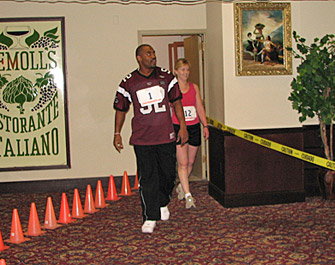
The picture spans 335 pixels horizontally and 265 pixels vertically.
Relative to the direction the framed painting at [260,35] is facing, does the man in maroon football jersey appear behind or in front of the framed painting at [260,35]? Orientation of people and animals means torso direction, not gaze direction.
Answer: in front

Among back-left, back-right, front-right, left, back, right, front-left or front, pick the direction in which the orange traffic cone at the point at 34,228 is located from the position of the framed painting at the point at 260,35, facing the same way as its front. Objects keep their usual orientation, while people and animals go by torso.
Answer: front-right

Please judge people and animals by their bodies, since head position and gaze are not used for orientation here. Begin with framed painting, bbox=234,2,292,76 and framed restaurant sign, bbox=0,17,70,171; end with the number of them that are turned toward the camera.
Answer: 2

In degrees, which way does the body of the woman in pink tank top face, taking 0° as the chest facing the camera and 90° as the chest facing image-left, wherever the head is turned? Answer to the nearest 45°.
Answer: approximately 0°

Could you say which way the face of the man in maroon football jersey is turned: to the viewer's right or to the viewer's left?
to the viewer's right

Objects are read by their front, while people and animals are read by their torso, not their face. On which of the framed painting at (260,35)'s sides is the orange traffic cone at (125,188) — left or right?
on its right

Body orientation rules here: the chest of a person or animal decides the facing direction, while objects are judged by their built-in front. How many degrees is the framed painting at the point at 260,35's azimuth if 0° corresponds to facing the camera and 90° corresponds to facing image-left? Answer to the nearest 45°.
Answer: approximately 0°

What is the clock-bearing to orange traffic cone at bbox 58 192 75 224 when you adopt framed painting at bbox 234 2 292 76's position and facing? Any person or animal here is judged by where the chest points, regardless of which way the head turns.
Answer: The orange traffic cone is roughly at 2 o'clock from the framed painting.

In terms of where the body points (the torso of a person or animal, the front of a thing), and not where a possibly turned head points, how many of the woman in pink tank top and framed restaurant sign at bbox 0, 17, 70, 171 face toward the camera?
2

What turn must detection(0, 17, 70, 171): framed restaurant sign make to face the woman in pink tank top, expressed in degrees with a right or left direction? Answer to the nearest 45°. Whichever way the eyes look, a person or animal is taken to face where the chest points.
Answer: approximately 45° to its left
